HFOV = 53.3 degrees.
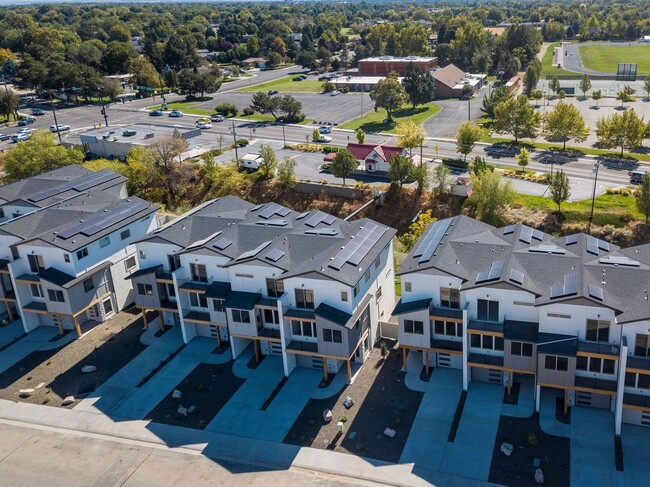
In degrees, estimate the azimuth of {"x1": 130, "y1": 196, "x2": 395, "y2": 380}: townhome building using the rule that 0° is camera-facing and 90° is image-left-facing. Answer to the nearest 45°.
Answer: approximately 45°

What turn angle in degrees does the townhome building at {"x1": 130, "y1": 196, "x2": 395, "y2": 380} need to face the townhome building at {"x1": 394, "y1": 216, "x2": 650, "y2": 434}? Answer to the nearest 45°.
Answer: approximately 90° to its left
